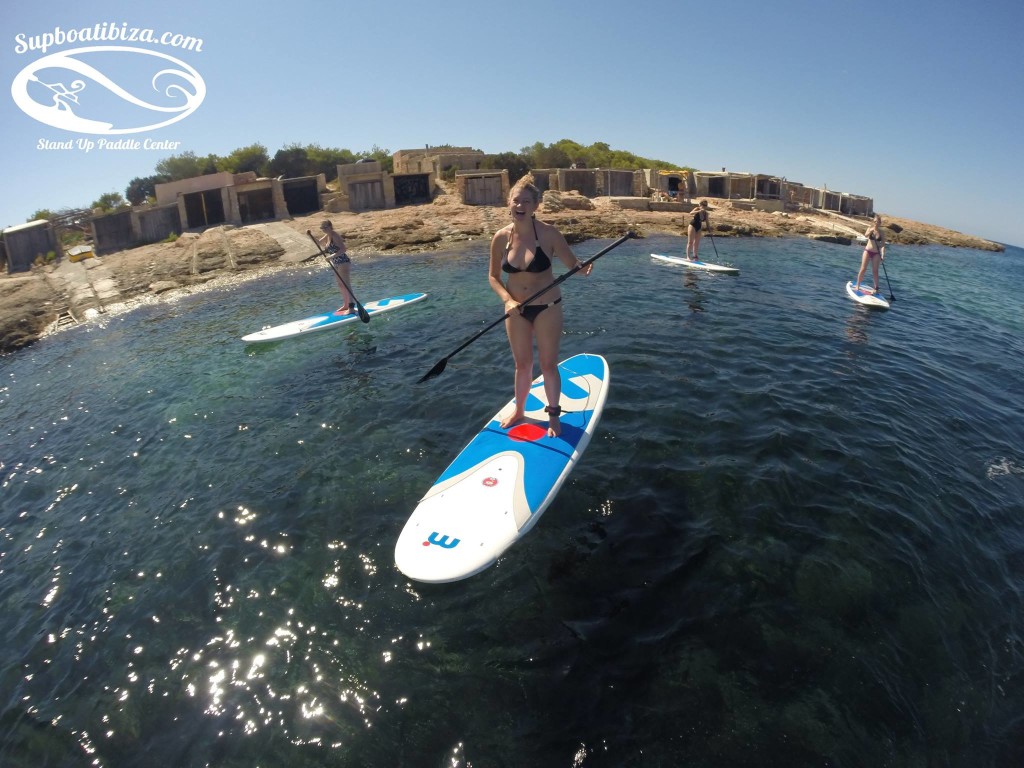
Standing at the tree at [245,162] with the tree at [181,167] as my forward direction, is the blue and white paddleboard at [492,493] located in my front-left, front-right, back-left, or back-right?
back-left

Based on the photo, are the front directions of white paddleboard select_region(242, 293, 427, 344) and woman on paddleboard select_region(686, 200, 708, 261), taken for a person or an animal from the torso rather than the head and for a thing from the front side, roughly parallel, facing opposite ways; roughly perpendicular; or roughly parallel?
roughly perpendicular

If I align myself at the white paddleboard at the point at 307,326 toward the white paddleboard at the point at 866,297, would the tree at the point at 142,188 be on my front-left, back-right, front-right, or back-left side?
back-left

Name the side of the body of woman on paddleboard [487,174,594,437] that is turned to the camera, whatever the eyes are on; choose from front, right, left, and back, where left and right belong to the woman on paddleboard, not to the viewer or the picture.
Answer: front

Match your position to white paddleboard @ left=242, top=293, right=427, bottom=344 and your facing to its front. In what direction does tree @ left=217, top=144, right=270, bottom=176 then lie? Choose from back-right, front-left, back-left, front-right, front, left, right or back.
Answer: back-right

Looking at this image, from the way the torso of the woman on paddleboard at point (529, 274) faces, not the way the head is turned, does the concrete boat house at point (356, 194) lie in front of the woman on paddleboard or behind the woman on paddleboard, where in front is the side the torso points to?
behind

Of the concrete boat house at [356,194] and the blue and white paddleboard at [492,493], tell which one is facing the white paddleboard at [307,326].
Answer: the concrete boat house

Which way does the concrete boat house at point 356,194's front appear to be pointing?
toward the camera

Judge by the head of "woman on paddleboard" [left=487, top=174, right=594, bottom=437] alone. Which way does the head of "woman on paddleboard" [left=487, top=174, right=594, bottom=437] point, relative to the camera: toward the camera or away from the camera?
toward the camera

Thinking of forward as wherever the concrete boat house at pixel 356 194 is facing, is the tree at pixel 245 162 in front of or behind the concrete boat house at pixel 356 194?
behind
